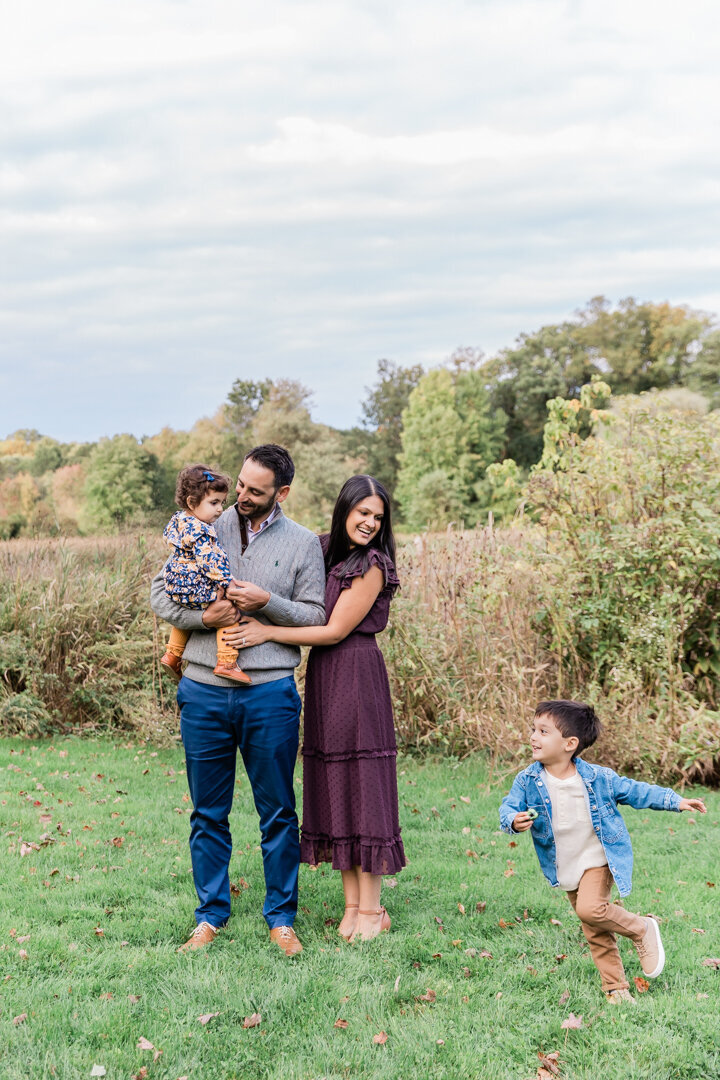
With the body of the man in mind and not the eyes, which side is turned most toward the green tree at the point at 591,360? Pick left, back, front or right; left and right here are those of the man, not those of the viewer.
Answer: back

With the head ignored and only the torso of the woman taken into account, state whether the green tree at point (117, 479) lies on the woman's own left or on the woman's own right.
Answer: on the woman's own right

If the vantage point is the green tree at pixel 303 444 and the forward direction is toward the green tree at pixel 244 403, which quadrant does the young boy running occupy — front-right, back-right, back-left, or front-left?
back-left

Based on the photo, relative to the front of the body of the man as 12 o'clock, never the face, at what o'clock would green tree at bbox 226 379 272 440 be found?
The green tree is roughly at 6 o'clock from the man.

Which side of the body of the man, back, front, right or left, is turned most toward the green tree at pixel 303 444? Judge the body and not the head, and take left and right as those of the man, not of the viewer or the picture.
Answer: back

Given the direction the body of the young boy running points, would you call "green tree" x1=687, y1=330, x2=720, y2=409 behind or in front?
behind

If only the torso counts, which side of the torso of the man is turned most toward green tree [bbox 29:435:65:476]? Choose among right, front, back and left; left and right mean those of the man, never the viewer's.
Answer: back

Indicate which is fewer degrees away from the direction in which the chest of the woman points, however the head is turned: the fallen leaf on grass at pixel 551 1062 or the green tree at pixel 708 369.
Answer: the fallen leaf on grass
